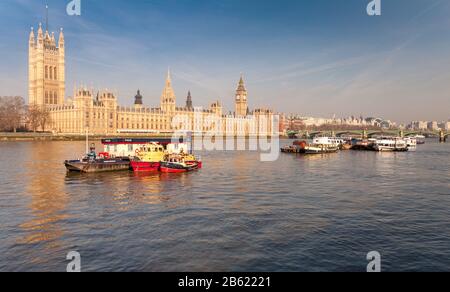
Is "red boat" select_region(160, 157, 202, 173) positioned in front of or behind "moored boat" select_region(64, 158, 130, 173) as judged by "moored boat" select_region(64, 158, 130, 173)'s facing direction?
behind

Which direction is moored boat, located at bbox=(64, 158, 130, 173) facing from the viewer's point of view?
to the viewer's left

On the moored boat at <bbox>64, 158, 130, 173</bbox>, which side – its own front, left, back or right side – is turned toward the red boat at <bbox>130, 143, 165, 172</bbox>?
back

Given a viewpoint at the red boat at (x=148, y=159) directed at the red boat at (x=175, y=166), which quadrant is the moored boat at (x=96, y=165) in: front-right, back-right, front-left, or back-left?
back-right

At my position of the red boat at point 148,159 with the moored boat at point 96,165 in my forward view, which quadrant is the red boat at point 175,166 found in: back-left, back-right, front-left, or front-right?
back-left
